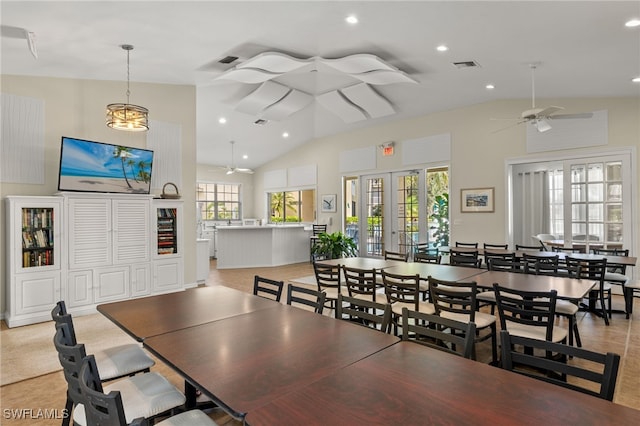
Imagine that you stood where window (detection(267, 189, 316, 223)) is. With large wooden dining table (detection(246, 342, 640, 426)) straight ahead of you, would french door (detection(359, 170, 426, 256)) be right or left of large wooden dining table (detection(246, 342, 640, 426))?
left

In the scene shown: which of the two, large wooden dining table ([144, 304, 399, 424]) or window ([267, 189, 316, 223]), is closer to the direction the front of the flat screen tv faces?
the large wooden dining table

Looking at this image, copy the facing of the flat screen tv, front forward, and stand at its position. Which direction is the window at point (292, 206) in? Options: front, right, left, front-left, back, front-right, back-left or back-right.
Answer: left

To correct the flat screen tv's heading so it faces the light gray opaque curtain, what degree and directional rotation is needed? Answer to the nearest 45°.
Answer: approximately 45° to its left

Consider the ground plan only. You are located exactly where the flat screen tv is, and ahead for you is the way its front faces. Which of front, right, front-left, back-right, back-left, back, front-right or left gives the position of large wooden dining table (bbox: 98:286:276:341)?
front-right

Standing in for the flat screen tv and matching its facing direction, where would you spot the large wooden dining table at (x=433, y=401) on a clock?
The large wooden dining table is roughly at 1 o'clock from the flat screen tv.

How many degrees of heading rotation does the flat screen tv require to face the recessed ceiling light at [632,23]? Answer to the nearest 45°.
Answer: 0° — it already faces it

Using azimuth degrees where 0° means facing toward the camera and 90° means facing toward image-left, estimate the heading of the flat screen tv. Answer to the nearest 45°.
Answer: approximately 315°

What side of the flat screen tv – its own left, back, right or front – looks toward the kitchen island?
left

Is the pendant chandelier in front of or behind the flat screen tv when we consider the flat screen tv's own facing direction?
in front

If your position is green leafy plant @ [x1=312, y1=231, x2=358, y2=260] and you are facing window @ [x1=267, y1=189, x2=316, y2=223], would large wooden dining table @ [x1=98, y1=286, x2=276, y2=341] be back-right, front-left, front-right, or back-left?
back-left
